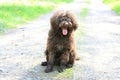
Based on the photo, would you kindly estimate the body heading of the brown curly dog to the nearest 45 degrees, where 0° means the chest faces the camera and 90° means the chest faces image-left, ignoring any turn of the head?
approximately 0°
